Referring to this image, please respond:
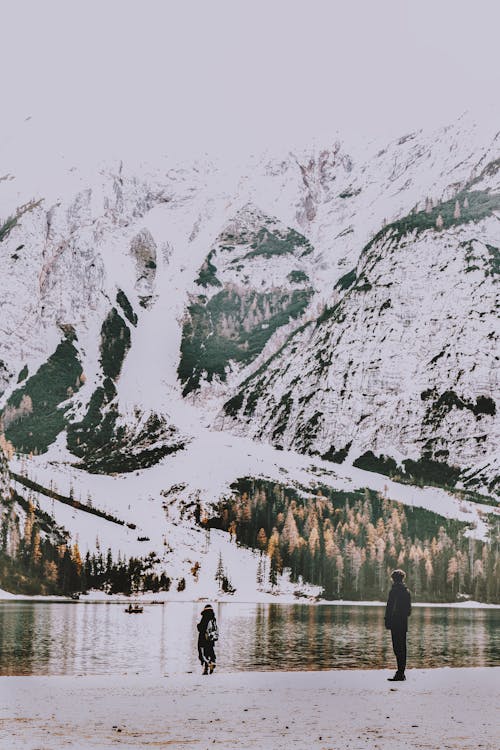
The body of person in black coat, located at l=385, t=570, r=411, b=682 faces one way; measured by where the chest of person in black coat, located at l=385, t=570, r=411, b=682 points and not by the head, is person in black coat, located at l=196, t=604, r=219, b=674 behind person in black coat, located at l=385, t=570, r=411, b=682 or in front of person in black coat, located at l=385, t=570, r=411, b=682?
in front

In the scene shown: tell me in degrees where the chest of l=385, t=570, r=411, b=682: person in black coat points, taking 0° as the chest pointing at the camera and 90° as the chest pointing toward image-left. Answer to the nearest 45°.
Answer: approximately 135°
